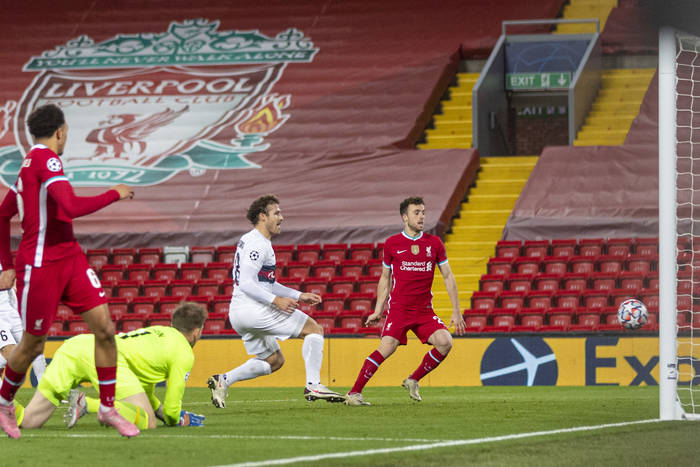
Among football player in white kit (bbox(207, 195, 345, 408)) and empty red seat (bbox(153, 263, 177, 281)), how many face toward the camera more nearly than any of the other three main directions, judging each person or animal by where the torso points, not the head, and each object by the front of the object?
1

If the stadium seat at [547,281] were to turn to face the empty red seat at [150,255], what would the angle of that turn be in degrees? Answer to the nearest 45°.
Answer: approximately 90° to its right

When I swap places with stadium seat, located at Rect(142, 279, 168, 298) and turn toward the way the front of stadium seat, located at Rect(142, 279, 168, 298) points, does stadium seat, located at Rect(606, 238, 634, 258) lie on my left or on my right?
on my left

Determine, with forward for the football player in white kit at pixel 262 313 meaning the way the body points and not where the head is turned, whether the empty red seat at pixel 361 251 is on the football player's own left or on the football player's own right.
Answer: on the football player's own left

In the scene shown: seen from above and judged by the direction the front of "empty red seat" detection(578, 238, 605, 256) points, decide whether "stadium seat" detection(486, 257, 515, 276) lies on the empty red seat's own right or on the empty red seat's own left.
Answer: on the empty red seat's own right

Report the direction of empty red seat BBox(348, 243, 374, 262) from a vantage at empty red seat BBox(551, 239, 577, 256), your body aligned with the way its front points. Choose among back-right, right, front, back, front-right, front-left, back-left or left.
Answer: right

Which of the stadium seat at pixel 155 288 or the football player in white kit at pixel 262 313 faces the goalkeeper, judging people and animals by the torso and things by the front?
the stadium seat

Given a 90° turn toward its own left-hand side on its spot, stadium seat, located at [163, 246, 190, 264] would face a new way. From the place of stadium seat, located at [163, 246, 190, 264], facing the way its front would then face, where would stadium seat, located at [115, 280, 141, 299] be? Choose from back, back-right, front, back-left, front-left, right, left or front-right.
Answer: back-right

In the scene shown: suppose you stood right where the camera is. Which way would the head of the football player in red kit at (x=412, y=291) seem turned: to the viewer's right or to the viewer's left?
to the viewer's right

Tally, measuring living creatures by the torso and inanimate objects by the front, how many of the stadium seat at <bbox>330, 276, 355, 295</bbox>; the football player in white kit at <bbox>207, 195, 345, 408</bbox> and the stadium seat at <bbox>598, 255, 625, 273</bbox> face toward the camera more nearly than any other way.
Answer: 2

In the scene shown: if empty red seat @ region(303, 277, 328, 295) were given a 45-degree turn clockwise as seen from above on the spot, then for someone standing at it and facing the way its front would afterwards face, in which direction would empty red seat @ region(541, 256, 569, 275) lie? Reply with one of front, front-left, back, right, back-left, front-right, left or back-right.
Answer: back-left
